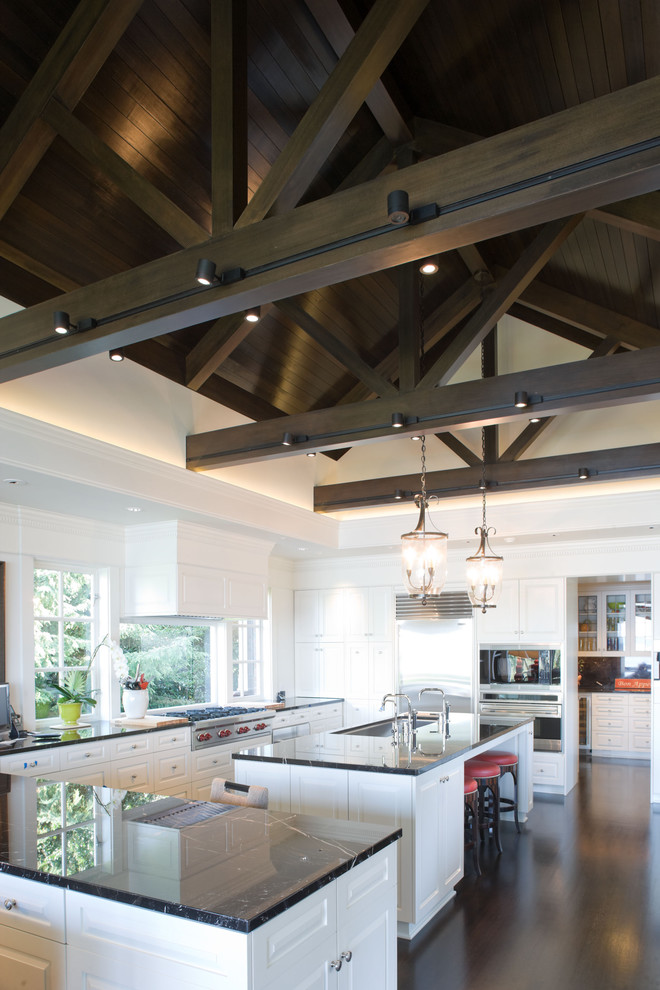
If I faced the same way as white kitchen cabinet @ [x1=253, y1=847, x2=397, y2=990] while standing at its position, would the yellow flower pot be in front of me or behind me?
behind

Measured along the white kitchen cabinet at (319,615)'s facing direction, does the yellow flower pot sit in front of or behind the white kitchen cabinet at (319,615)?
in front

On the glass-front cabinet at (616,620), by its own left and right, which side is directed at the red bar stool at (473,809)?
front

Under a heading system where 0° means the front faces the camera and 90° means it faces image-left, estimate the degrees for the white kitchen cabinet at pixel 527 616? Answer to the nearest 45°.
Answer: approximately 0°

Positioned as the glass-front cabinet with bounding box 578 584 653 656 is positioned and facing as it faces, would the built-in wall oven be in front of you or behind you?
in front

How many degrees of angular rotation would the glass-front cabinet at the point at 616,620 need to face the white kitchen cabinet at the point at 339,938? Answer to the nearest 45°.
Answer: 0° — it already faces it
